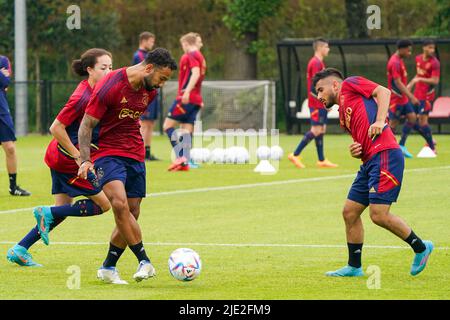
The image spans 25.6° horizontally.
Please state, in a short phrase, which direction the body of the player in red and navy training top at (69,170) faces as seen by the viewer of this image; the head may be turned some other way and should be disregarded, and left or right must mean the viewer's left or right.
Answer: facing to the right of the viewer

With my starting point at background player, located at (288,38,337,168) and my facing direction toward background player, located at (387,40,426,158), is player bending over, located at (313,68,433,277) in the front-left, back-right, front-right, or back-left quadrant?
back-right

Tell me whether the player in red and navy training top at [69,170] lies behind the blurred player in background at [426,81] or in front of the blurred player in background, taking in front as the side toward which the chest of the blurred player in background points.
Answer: in front

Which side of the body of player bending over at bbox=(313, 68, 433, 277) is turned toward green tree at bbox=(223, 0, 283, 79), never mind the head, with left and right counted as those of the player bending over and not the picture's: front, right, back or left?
right

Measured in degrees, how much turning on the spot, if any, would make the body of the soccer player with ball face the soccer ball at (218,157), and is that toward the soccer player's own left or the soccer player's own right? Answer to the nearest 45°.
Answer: approximately 135° to the soccer player's own left

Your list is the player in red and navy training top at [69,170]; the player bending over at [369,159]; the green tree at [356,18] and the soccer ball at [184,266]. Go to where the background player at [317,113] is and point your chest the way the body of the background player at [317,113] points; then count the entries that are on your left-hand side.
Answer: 1

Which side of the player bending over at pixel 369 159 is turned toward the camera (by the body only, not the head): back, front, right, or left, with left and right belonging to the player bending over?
left

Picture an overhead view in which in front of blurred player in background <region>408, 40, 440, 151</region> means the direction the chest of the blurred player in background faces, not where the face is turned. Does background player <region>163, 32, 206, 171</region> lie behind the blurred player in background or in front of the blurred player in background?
in front

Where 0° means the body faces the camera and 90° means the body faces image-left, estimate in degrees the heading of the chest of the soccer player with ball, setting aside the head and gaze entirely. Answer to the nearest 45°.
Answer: approximately 315°

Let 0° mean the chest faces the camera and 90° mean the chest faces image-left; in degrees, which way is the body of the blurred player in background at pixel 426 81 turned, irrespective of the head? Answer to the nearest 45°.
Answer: approximately 45°

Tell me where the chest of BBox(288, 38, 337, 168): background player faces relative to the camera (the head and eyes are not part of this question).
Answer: to the viewer's right

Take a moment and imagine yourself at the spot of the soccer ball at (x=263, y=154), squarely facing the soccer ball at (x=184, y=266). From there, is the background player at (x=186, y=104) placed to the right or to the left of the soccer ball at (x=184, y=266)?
right
